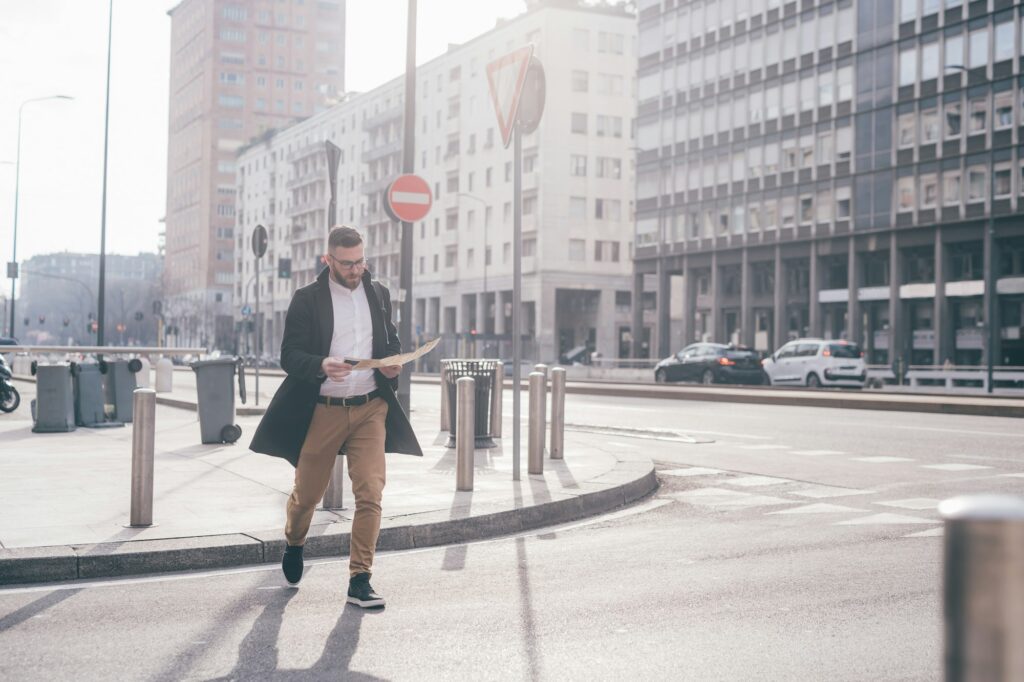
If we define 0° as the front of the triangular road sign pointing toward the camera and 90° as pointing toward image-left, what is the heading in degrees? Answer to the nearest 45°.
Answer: approximately 45°

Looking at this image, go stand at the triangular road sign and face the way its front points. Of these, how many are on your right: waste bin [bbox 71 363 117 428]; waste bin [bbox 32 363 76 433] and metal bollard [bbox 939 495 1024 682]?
2

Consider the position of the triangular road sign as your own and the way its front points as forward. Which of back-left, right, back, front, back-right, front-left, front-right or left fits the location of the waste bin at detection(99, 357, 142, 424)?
right

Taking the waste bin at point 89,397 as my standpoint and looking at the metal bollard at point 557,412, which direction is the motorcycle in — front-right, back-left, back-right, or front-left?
back-left

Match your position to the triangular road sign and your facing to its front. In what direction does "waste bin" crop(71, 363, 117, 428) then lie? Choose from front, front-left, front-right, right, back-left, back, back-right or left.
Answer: right

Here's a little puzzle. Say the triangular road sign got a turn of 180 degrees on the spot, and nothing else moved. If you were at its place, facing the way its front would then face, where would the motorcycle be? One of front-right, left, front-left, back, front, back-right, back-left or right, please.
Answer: left

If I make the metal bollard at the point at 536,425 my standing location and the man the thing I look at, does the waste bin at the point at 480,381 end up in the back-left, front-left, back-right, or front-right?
back-right

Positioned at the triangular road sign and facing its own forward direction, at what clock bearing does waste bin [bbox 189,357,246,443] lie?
The waste bin is roughly at 3 o'clock from the triangular road sign.

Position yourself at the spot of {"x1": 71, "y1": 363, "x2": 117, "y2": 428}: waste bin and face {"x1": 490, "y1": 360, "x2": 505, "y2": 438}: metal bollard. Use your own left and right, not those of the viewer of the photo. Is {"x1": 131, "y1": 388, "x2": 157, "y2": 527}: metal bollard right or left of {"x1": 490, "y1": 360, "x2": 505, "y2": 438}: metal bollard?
right

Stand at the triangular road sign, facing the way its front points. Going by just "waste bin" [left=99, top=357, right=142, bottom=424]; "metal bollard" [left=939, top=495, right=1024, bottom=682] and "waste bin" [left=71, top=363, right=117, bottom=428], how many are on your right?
2
